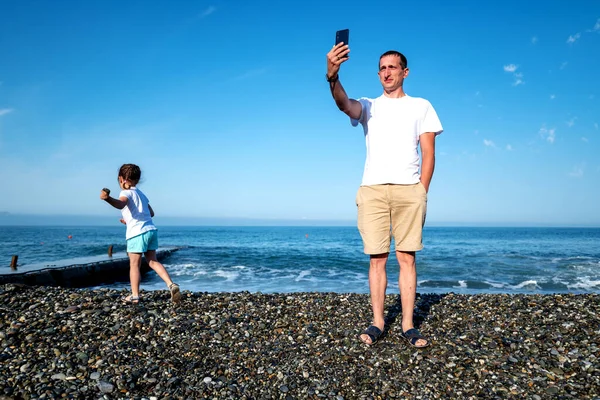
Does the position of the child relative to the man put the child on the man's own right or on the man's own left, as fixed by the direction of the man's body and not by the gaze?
on the man's own right

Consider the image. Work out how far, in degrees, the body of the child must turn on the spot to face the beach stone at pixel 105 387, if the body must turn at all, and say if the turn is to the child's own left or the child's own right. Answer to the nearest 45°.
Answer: approximately 135° to the child's own left

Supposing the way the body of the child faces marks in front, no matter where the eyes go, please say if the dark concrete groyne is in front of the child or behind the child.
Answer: in front

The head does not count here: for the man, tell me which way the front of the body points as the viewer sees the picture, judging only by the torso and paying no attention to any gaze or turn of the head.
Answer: toward the camera

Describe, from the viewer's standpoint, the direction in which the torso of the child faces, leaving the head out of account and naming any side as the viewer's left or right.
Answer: facing away from the viewer and to the left of the viewer

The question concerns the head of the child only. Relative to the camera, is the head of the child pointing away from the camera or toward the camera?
away from the camera

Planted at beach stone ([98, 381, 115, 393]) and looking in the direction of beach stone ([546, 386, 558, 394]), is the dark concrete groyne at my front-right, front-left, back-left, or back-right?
back-left

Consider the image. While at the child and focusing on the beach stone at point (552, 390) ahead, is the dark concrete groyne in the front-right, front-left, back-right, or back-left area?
back-left

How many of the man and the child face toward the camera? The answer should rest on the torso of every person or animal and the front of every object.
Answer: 1

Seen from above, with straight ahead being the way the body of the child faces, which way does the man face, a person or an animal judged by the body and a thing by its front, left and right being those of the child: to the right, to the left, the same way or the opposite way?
to the left

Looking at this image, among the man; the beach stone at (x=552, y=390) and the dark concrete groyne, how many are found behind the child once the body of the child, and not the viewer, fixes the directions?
2

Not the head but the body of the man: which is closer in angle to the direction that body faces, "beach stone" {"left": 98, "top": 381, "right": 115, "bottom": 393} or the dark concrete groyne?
the beach stone

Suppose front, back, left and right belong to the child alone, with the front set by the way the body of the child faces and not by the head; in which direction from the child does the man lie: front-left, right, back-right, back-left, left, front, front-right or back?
back
